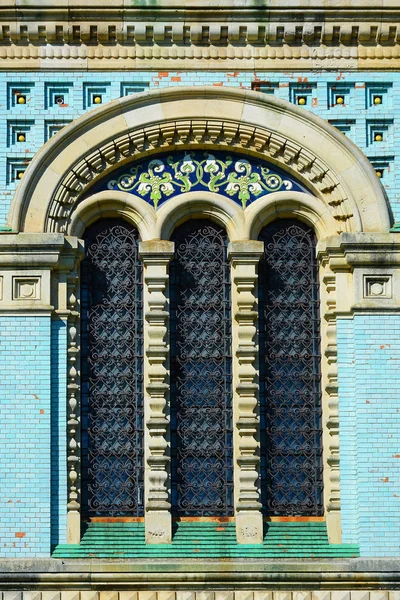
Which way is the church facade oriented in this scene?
toward the camera
